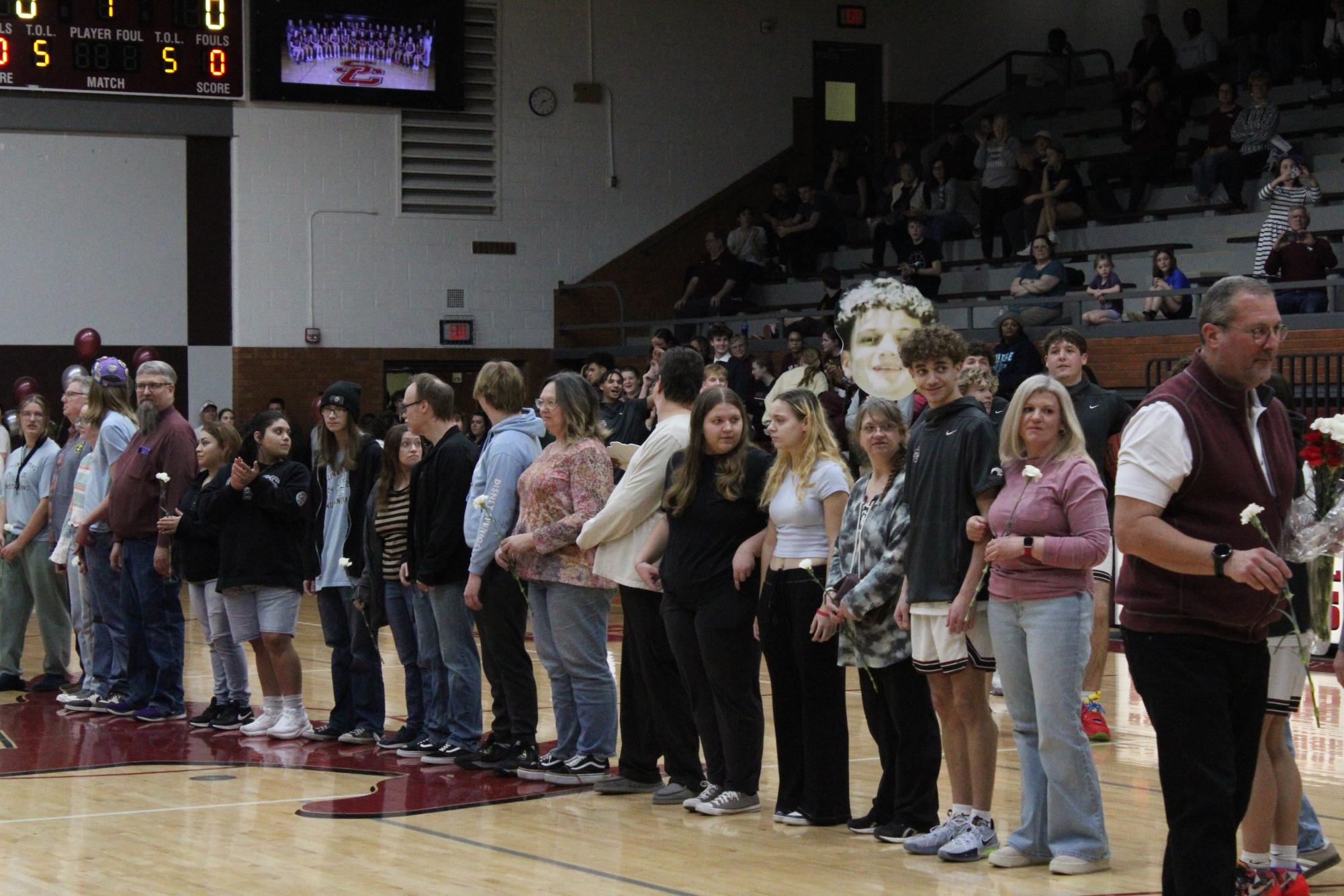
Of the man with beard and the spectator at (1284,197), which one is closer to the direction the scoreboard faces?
the man with beard

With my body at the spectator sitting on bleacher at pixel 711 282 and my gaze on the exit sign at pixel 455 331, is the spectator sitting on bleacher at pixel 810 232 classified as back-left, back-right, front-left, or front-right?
back-right

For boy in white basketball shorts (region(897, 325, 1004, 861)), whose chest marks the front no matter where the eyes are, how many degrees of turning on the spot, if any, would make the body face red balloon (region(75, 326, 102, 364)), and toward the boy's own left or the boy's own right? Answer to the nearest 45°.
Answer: approximately 90° to the boy's own right

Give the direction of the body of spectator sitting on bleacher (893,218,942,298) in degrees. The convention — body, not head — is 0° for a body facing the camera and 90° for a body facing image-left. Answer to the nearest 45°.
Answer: approximately 45°
